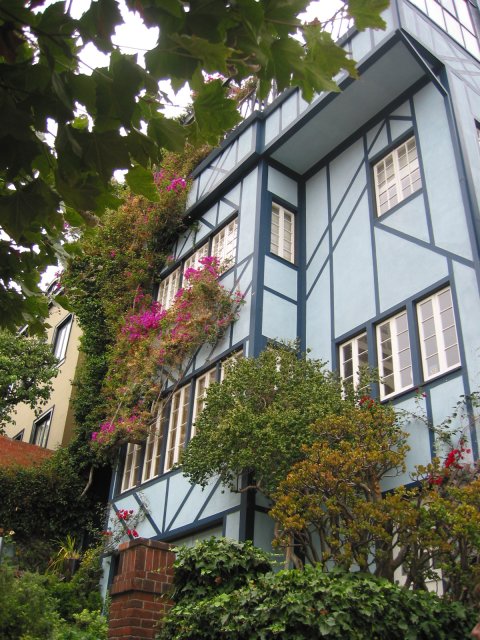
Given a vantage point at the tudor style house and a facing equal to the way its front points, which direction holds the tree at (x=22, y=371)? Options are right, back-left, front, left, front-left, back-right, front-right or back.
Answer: right

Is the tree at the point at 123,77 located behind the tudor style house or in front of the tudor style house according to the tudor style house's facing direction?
in front

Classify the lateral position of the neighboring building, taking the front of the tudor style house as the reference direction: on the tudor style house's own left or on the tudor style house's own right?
on the tudor style house's own right
